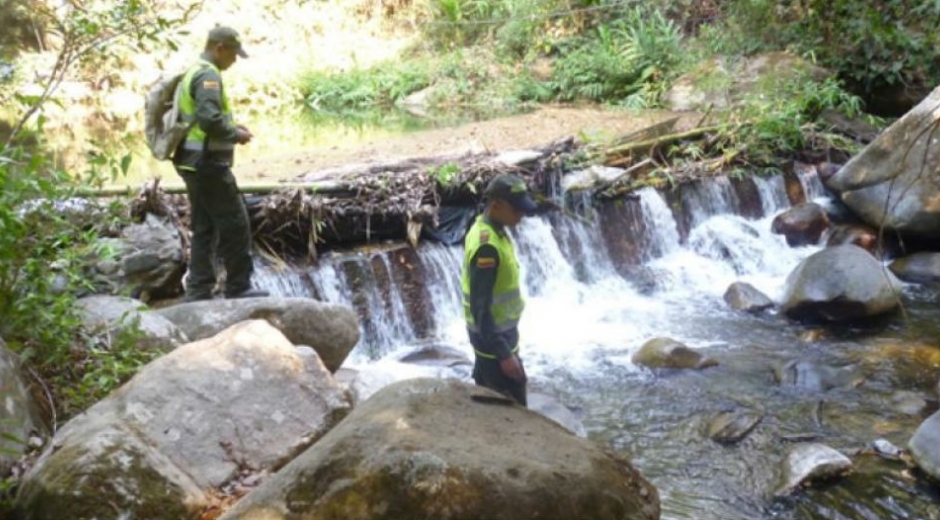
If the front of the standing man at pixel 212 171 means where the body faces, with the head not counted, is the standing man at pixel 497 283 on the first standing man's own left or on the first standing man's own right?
on the first standing man's own right

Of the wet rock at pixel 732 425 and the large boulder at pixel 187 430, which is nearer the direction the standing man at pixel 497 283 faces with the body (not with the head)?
the wet rock

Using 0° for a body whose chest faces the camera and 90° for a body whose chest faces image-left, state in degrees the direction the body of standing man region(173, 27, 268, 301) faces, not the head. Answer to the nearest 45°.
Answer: approximately 270°

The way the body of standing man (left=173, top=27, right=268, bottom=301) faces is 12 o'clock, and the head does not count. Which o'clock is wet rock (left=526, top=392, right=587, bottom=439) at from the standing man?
The wet rock is roughly at 1 o'clock from the standing man.

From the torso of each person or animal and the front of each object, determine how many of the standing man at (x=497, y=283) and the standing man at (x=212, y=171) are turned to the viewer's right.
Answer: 2

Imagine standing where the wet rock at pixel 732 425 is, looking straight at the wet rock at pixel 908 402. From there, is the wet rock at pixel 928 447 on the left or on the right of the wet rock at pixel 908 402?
right

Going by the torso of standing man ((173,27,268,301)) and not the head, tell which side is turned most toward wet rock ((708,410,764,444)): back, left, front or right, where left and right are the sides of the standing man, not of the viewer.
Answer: front

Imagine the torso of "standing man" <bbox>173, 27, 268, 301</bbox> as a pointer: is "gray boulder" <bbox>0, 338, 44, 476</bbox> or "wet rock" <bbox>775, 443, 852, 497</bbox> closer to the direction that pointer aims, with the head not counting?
the wet rock

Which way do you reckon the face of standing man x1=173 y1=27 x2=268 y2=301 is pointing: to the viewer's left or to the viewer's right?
to the viewer's right

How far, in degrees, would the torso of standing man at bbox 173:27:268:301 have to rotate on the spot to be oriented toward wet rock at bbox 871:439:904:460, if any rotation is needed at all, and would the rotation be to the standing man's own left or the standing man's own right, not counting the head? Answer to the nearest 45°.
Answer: approximately 45° to the standing man's own right

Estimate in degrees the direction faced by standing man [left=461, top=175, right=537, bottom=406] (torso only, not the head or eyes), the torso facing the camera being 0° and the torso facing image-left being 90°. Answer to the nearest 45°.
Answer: approximately 270°

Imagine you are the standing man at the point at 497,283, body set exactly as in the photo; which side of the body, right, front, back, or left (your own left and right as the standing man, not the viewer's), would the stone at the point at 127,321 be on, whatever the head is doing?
back

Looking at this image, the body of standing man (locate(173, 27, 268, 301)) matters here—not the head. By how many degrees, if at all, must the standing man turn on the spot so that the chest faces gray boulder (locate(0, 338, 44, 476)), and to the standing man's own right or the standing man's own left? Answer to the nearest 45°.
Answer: approximately 90° to the standing man's own right

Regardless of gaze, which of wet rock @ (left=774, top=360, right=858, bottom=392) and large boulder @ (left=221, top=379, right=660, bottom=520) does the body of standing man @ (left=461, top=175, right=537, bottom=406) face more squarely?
the wet rock

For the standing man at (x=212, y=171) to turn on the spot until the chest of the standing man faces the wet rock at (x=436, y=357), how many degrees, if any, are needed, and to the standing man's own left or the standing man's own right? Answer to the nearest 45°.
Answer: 0° — they already face it

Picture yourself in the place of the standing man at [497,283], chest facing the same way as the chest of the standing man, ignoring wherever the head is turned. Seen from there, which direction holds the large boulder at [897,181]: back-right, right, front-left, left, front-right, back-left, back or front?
front-left

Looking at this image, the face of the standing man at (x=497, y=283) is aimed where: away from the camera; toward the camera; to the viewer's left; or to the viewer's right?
to the viewer's right
